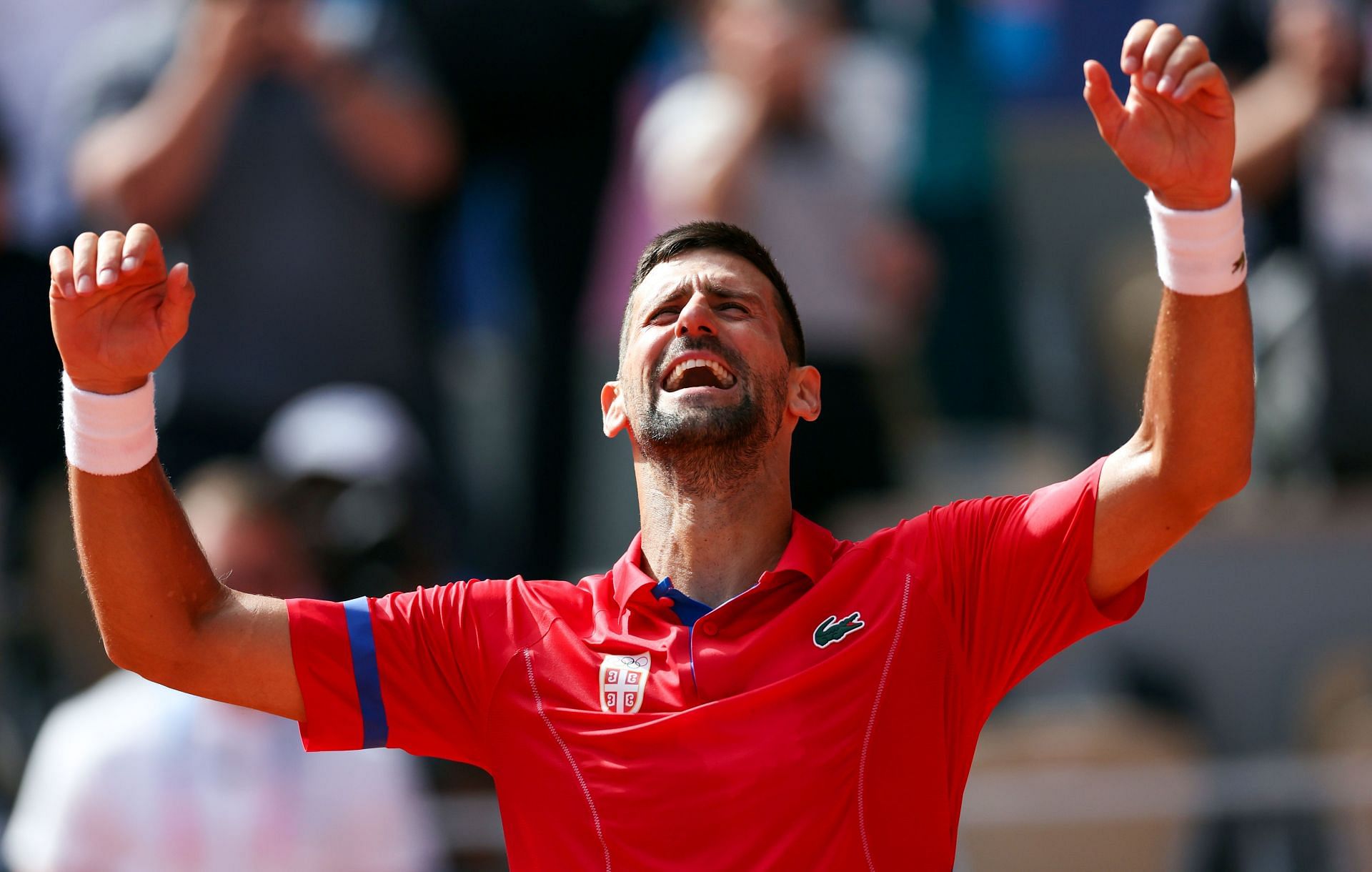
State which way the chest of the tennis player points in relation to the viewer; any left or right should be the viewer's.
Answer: facing the viewer

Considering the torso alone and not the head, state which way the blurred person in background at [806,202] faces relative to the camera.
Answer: toward the camera

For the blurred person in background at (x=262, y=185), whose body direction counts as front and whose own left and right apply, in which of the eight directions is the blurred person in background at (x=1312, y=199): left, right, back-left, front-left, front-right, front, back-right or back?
left

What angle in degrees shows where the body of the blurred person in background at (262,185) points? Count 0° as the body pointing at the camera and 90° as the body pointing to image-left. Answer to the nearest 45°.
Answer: approximately 0°

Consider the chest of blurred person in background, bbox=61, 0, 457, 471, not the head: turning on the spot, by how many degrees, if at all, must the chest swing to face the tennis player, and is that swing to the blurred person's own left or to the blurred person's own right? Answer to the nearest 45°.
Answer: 0° — they already face them

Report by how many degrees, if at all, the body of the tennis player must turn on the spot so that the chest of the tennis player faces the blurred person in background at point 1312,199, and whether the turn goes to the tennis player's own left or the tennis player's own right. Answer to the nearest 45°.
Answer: approximately 135° to the tennis player's own left

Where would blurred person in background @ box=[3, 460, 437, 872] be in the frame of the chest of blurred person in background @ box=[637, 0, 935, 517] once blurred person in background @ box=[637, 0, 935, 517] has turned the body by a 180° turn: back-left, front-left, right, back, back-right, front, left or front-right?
back-left

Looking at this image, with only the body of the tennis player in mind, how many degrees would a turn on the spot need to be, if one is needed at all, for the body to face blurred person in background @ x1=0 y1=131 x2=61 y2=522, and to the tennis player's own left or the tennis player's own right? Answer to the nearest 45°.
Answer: approximately 135° to the tennis player's own right

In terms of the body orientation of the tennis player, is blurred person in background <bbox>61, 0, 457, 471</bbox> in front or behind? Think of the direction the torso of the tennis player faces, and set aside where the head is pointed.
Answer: behind

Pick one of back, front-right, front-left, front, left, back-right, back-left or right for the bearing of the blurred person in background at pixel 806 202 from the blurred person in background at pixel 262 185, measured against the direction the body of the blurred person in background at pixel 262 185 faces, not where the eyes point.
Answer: left

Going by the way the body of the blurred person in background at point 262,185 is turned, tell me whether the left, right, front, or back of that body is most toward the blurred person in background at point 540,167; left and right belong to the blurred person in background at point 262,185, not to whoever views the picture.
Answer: left
